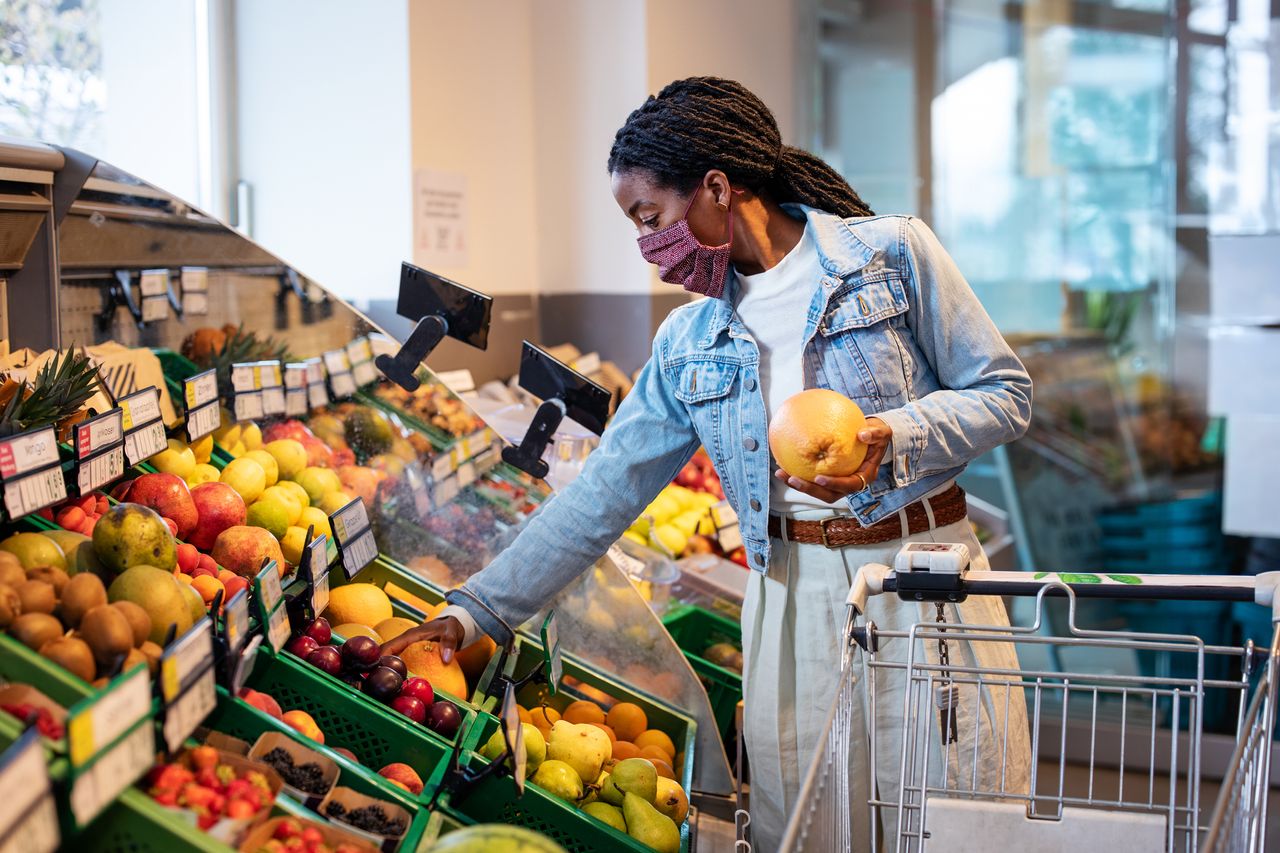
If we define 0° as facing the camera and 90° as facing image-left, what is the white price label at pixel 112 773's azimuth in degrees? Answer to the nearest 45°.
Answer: approximately 315°

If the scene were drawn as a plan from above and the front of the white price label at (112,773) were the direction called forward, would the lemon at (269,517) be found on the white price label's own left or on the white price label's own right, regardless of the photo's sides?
on the white price label's own left

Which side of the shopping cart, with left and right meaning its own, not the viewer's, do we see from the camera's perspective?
front

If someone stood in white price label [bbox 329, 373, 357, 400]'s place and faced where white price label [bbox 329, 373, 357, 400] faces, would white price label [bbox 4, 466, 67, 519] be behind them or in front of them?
in front

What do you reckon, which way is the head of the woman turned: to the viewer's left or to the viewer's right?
to the viewer's left

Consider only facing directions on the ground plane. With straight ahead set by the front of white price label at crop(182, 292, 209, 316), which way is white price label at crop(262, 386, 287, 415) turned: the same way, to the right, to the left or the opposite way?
the same way

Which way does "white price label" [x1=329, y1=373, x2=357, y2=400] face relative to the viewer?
toward the camera

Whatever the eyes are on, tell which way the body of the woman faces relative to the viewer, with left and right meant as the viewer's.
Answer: facing the viewer and to the left of the viewer

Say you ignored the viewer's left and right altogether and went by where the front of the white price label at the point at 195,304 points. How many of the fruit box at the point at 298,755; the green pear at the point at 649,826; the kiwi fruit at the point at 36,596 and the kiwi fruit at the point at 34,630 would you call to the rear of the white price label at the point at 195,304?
0

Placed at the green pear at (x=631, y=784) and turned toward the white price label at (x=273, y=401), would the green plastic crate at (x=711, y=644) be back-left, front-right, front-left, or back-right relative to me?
front-right

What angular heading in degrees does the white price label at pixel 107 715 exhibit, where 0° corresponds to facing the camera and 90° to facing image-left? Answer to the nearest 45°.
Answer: approximately 315°

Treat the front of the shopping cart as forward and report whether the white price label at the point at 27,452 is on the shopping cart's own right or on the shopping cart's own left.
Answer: on the shopping cart's own right

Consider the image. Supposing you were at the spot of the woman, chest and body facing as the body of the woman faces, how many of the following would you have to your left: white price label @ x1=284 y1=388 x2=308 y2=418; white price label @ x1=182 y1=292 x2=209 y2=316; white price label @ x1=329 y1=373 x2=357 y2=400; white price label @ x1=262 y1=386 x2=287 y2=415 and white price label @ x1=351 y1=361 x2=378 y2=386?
0

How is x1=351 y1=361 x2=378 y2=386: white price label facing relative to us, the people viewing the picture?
facing the viewer

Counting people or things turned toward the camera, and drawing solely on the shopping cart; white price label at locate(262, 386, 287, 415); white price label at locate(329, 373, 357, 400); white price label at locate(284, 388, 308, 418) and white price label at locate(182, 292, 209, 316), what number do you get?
5

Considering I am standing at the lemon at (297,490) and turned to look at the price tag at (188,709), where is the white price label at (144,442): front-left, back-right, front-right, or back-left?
front-right
